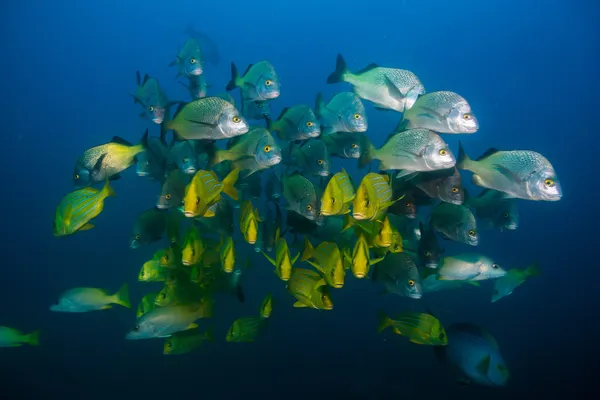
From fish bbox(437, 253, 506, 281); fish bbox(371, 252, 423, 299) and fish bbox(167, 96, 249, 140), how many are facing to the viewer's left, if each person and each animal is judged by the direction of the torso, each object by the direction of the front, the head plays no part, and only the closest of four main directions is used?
0

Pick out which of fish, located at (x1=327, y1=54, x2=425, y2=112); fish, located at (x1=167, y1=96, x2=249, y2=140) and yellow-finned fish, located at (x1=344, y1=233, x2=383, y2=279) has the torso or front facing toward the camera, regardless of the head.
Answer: the yellow-finned fish

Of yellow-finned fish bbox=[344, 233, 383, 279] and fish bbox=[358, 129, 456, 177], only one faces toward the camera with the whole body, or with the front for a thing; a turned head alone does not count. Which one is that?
the yellow-finned fish

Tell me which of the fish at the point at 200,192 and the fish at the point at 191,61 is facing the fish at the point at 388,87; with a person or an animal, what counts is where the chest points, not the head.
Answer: the fish at the point at 191,61

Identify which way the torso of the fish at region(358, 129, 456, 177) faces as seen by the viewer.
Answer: to the viewer's right

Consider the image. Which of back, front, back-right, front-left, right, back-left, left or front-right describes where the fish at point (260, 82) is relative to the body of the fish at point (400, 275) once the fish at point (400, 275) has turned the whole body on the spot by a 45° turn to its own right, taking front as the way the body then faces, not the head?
back-right

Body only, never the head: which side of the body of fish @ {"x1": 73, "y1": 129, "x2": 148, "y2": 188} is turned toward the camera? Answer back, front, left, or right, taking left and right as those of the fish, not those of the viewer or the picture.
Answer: left

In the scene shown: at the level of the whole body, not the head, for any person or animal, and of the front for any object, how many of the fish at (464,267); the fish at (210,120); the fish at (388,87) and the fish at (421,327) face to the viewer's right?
4

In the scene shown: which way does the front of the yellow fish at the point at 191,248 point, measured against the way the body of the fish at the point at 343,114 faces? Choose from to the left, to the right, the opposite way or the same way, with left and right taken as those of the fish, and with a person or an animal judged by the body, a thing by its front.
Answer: to the right

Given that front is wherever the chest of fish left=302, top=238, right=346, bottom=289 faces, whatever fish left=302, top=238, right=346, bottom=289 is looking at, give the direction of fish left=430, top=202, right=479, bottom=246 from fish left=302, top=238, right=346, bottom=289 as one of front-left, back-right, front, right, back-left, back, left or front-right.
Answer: left

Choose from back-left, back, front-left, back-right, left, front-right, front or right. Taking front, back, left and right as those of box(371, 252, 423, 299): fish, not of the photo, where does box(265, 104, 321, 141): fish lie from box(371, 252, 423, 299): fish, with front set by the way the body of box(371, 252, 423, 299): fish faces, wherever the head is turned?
back

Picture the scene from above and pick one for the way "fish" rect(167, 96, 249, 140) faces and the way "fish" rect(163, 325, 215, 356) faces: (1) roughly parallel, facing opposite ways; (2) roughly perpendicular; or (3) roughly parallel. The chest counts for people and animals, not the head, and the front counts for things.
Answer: roughly parallel, facing opposite ways
